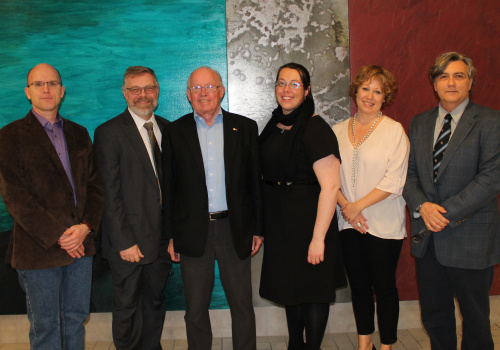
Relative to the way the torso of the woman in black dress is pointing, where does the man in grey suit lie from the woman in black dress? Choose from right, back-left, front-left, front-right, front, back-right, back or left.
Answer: back-left

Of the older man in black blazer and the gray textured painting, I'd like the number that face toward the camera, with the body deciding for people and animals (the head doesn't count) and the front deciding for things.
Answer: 2

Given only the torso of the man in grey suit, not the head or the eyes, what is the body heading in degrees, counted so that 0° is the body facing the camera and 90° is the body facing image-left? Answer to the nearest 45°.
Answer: approximately 45°

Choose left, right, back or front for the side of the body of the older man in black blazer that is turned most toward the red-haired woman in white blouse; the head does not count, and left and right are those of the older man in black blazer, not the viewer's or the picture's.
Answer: left

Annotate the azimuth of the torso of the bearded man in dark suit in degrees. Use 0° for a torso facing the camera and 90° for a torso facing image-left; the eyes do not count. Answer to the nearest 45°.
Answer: approximately 315°

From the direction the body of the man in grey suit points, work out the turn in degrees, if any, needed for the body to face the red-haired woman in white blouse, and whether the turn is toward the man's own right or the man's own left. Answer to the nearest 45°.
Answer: approximately 45° to the man's own right
